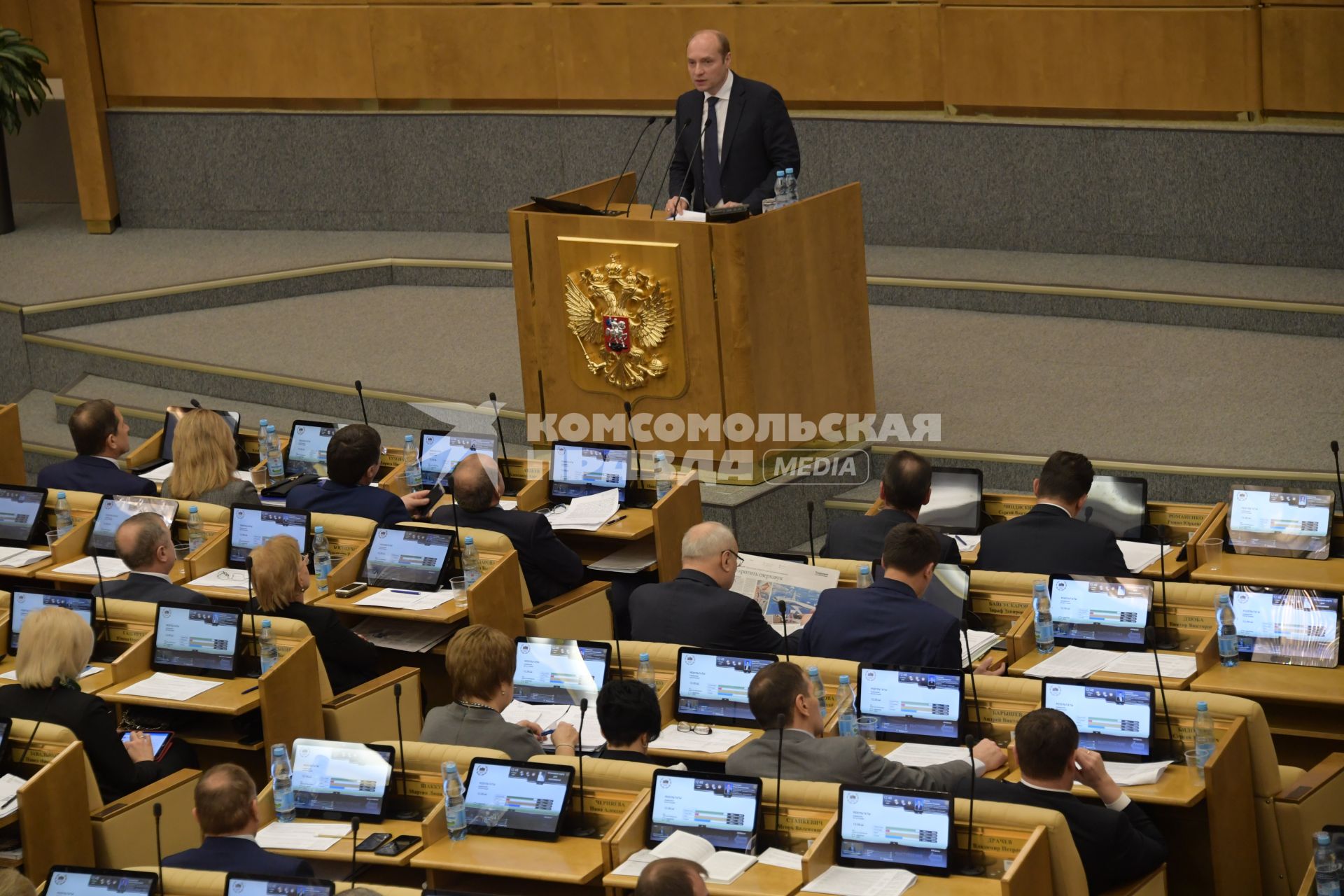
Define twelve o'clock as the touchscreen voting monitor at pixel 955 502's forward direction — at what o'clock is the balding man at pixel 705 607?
The balding man is roughly at 1 o'clock from the touchscreen voting monitor.

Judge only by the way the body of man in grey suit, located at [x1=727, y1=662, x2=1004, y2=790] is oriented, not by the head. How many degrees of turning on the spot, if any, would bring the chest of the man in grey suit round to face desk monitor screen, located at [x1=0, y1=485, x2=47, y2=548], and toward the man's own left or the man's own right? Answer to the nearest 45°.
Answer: approximately 90° to the man's own left

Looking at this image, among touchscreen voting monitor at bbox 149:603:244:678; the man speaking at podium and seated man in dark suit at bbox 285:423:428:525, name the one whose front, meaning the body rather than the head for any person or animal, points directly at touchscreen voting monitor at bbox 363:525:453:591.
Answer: the man speaking at podium

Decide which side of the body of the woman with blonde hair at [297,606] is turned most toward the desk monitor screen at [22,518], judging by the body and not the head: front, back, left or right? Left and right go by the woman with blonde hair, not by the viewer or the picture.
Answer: left

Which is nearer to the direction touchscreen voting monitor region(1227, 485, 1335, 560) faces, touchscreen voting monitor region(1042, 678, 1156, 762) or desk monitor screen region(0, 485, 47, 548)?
the touchscreen voting monitor

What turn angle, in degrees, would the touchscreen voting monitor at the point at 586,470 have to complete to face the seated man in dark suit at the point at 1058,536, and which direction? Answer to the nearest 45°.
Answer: approximately 45° to its left

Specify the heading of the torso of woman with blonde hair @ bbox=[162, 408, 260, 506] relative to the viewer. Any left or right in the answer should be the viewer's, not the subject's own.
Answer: facing away from the viewer

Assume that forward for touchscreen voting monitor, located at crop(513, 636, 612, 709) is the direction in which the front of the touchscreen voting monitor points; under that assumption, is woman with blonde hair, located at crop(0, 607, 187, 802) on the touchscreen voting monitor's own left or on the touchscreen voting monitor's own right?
on the touchscreen voting monitor's own right

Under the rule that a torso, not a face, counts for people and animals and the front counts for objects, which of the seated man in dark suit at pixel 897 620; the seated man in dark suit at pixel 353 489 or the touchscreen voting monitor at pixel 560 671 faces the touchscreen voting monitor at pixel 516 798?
the touchscreen voting monitor at pixel 560 671

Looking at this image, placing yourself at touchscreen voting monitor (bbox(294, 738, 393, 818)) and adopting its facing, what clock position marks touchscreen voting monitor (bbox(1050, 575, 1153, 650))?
touchscreen voting monitor (bbox(1050, 575, 1153, 650)) is roughly at 9 o'clock from touchscreen voting monitor (bbox(294, 738, 393, 818)).

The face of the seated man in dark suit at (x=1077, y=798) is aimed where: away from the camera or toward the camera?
away from the camera

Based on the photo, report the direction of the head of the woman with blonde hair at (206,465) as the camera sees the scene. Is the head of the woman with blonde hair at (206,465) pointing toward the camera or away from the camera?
away from the camera

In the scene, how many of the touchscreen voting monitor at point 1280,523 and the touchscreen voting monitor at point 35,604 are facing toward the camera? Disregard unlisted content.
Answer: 2

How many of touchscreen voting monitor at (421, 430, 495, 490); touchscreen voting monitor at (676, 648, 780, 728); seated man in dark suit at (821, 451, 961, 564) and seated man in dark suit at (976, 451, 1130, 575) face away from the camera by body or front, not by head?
2
